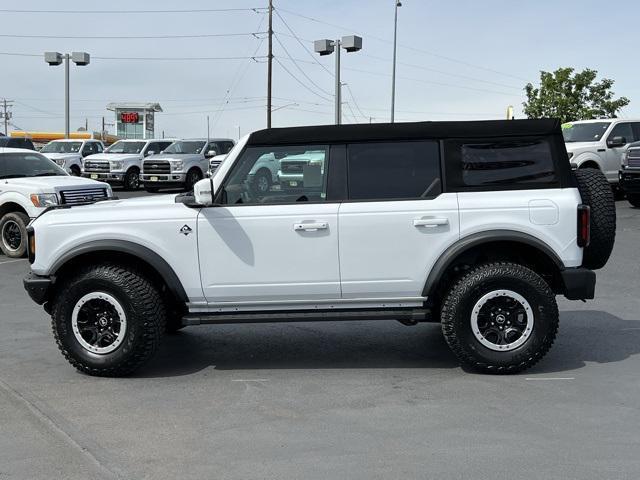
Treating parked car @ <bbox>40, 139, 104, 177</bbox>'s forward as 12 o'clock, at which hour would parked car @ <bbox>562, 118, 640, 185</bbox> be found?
parked car @ <bbox>562, 118, 640, 185</bbox> is roughly at 9 o'clock from parked car @ <bbox>40, 139, 104, 177</bbox>.

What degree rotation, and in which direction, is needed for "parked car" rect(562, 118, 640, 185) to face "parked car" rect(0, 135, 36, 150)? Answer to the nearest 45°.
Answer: approximately 45° to its right

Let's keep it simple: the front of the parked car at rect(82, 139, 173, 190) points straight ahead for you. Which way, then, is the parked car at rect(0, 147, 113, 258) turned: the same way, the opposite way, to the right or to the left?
to the left

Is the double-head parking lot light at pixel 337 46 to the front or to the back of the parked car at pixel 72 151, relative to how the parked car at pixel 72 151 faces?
to the back

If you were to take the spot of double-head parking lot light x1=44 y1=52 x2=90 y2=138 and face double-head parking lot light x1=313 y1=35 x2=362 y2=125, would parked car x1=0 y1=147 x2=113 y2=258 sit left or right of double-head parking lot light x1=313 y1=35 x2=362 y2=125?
right

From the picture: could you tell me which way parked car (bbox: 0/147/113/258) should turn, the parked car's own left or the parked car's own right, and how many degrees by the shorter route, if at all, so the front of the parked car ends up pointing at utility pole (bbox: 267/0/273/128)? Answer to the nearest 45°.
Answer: approximately 135° to the parked car's own left

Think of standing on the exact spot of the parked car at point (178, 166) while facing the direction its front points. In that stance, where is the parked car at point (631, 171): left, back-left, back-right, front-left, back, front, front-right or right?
left

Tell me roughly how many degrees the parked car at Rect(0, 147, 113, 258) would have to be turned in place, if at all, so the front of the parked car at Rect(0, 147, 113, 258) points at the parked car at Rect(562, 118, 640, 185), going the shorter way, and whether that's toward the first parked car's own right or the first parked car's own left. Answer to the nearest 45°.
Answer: approximately 45° to the first parked car's own left

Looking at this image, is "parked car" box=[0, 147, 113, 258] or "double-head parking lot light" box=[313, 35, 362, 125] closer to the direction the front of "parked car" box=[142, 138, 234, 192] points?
the parked car

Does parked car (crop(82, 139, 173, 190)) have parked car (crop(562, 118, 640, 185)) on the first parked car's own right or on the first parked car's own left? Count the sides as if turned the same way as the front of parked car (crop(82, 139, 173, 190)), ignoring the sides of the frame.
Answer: on the first parked car's own left

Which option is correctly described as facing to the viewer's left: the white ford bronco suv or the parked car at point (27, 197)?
the white ford bronco suv

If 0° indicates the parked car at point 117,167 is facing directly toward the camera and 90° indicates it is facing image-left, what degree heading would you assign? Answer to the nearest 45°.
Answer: approximately 45°

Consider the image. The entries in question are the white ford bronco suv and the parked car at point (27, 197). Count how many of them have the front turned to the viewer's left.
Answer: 1

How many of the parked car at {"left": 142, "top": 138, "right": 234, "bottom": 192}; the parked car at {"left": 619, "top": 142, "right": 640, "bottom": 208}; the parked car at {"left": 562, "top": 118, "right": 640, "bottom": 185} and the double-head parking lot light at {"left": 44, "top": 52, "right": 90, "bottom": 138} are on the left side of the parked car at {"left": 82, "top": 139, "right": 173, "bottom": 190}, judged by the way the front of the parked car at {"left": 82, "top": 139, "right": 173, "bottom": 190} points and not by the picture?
3

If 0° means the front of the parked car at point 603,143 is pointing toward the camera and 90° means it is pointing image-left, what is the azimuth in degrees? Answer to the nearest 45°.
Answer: approximately 45°

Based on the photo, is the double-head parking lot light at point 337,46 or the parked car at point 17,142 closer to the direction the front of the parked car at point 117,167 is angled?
the parked car

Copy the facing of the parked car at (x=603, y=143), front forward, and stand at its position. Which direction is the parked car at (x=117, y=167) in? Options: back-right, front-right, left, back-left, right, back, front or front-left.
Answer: front-right

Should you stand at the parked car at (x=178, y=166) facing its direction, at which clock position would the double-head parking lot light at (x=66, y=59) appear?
The double-head parking lot light is roughly at 4 o'clock from the parked car.

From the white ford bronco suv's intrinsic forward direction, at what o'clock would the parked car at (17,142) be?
The parked car is roughly at 2 o'clock from the white ford bronco suv.
